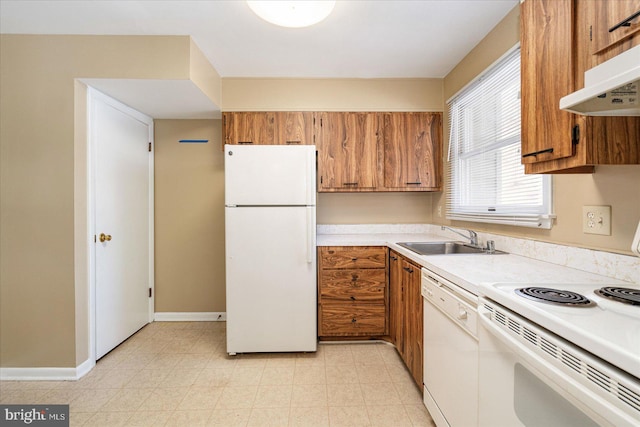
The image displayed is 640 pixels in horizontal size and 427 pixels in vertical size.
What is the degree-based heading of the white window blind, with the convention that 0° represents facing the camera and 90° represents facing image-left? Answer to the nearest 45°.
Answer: approximately 45°

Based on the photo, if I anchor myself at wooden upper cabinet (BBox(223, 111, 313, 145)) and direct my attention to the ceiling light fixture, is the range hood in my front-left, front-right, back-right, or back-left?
front-left

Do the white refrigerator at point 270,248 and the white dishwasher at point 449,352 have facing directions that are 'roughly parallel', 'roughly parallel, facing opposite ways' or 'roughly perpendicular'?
roughly perpendicular

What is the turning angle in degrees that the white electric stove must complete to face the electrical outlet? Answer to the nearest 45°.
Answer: approximately 135° to its right

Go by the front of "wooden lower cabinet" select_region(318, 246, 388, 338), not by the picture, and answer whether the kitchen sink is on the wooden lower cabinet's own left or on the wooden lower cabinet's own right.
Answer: on the wooden lower cabinet's own left

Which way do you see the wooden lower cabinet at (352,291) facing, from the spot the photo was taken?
facing the viewer

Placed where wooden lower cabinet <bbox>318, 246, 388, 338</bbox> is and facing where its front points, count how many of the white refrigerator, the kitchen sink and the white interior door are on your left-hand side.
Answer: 1

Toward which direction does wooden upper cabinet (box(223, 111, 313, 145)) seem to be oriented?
toward the camera

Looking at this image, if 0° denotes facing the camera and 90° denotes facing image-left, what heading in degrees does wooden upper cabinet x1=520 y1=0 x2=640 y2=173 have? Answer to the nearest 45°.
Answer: approximately 45°

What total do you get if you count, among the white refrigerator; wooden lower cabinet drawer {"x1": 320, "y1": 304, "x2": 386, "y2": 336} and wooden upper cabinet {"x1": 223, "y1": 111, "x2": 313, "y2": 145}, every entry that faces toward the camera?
3

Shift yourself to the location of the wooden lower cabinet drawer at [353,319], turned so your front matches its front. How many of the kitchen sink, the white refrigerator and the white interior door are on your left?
1

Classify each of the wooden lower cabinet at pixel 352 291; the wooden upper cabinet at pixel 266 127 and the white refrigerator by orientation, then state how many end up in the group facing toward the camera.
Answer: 3

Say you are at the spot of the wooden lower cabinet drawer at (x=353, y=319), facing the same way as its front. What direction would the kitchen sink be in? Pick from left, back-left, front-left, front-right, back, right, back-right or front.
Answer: left

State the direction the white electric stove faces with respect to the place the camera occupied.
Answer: facing the viewer and to the left of the viewer

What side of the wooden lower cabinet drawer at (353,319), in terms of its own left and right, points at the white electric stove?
front

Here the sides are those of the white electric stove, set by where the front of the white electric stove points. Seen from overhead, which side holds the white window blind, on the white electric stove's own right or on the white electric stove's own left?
on the white electric stove's own right
